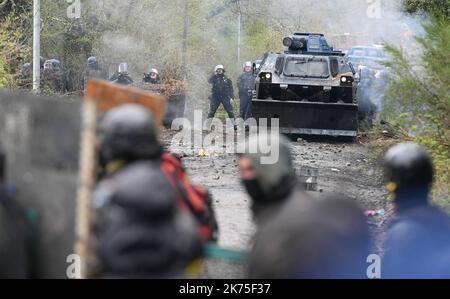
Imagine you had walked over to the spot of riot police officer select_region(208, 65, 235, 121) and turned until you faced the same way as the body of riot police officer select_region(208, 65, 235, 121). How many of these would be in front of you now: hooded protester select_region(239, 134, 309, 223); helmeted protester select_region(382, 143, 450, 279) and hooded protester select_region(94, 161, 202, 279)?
3

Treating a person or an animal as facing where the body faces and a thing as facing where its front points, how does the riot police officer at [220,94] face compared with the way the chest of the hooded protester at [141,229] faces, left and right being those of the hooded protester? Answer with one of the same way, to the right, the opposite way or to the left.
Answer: the opposite way

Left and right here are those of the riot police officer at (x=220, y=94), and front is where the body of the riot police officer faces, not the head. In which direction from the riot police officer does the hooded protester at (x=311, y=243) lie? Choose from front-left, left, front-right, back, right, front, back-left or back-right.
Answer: front

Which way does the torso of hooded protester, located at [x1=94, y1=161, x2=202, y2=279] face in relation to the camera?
away from the camera

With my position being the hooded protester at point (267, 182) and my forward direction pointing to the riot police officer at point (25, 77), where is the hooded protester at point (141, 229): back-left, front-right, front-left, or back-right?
back-left

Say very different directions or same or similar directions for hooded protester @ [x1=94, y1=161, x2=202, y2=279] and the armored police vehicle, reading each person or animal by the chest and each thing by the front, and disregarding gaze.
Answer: very different directions

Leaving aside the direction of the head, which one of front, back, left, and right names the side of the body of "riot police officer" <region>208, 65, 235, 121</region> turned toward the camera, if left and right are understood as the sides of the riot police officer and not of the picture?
front

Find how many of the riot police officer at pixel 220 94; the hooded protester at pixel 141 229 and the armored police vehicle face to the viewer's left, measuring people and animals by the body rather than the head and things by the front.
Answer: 0

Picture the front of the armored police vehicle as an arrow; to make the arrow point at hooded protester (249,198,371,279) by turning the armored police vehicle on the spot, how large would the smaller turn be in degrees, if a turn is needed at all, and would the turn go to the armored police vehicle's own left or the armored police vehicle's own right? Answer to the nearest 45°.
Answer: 0° — it already faces them

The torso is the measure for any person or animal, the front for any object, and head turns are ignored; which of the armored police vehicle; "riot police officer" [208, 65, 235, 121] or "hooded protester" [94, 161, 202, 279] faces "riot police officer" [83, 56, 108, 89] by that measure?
the hooded protester
